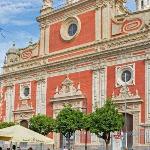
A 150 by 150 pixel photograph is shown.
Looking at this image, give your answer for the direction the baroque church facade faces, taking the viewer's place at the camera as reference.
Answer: facing the viewer and to the left of the viewer

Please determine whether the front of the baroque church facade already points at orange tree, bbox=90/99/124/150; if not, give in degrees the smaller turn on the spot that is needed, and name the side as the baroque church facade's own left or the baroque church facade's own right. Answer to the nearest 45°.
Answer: approximately 45° to the baroque church facade's own left
